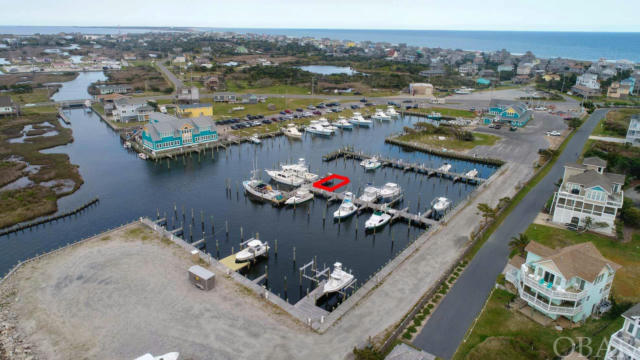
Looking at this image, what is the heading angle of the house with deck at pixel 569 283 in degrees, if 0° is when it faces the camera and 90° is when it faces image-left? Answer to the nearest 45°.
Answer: approximately 45°

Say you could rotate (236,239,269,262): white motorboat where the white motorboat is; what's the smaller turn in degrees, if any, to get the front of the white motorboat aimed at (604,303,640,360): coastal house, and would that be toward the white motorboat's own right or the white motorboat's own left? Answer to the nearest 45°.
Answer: approximately 90° to the white motorboat's own left

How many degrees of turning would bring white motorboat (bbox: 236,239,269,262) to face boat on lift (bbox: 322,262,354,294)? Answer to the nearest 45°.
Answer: approximately 90° to its left

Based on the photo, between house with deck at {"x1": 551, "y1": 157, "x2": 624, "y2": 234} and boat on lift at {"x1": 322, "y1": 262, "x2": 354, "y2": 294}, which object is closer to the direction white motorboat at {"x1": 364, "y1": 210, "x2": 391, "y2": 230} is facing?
the boat on lift

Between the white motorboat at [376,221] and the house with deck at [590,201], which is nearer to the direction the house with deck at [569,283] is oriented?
the white motorboat

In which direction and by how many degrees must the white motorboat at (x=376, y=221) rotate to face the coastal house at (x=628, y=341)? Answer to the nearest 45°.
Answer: approximately 90° to its left

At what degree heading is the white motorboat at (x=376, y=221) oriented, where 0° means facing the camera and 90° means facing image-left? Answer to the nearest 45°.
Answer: approximately 45°

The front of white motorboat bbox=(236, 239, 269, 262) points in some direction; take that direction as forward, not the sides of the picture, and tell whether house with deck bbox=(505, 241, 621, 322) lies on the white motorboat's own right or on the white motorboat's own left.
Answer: on the white motorboat's own left
